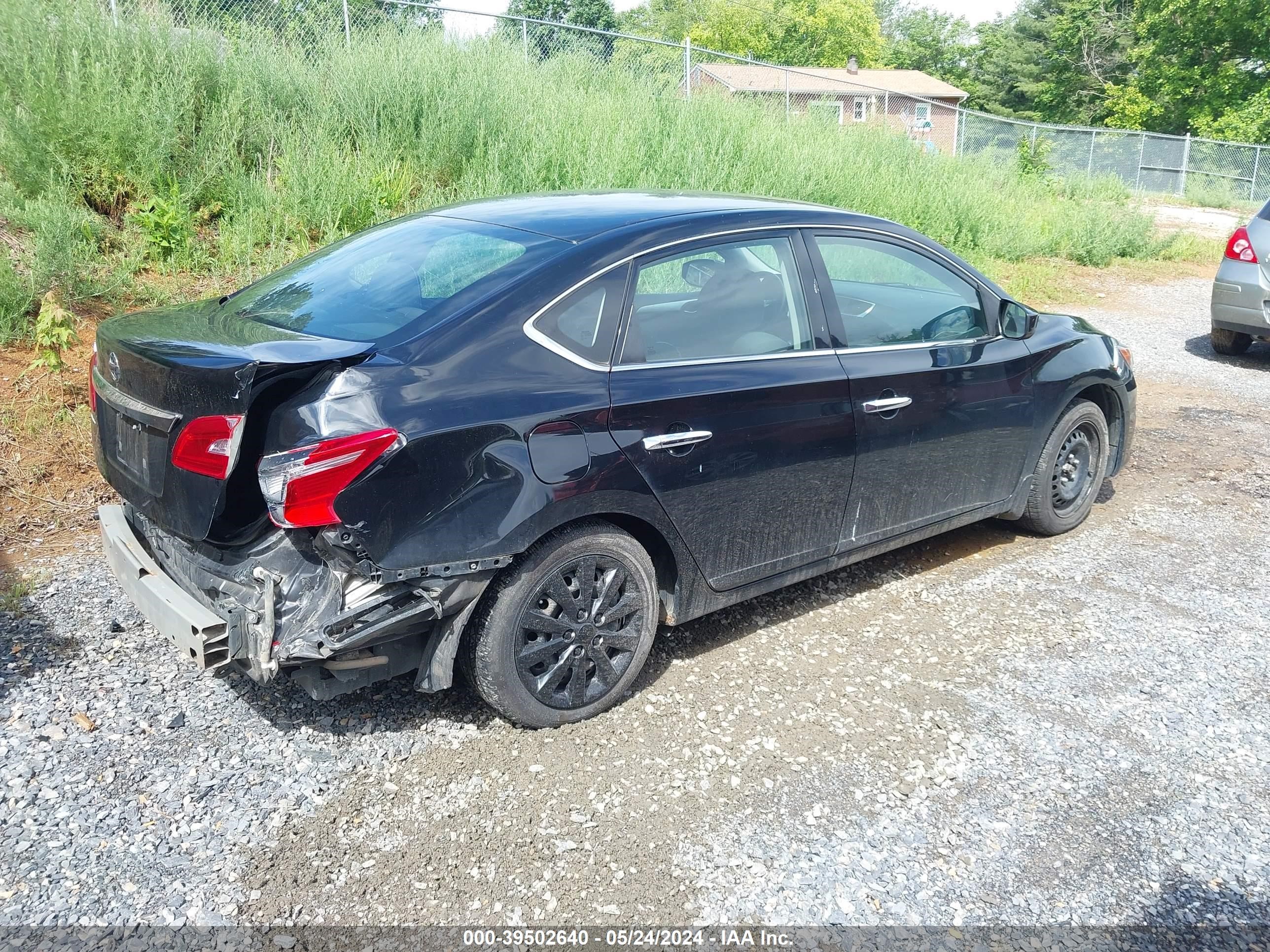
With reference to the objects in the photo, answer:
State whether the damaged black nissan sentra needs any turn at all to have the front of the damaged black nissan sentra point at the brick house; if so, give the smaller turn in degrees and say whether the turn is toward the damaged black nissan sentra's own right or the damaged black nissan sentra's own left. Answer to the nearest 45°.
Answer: approximately 45° to the damaged black nissan sentra's own left

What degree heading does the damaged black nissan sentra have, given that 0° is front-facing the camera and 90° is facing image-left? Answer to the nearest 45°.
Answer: approximately 225°

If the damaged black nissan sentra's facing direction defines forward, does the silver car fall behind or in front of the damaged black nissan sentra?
in front

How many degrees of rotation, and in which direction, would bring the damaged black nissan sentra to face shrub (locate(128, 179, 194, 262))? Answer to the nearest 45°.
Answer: approximately 90° to its left

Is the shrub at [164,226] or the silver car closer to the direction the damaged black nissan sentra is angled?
the silver car

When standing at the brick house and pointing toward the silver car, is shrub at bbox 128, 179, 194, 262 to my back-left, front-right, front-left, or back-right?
front-right

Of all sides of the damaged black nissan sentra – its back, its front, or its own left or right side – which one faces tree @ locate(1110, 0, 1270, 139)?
front

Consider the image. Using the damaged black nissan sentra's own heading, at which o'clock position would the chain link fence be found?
The chain link fence is roughly at 11 o'clock from the damaged black nissan sentra.
